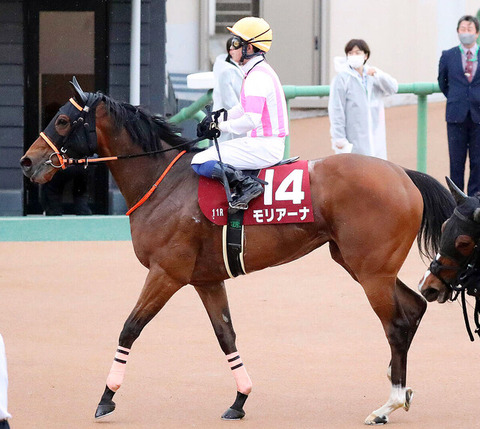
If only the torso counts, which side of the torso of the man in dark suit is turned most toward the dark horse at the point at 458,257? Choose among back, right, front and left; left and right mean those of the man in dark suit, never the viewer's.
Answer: front

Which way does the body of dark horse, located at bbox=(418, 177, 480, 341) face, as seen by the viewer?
to the viewer's left

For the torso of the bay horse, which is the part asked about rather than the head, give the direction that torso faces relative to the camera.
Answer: to the viewer's left

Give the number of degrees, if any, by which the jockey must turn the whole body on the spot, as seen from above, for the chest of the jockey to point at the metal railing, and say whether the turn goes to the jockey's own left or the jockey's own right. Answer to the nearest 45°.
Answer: approximately 90° to the jockey's own right

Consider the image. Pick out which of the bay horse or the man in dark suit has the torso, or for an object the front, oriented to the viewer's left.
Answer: the bay horse

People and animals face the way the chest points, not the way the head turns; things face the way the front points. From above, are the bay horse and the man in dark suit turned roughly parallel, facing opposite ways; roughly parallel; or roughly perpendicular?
roughly perpendicular

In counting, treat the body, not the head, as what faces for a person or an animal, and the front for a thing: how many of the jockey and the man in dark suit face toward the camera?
1

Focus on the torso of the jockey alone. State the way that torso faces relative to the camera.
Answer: to the viewer's left

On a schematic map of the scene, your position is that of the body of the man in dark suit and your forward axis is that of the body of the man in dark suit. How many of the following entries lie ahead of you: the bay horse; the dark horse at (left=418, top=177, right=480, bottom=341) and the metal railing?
2

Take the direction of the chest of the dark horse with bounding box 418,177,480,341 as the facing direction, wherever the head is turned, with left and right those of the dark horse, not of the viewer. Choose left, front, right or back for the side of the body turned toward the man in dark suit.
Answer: right

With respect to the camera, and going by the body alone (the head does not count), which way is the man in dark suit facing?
toward the camera

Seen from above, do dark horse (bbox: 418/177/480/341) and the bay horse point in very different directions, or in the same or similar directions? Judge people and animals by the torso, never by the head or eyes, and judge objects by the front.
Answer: same or similar directions

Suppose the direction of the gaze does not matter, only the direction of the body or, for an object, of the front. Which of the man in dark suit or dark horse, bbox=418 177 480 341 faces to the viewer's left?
the dark horse
